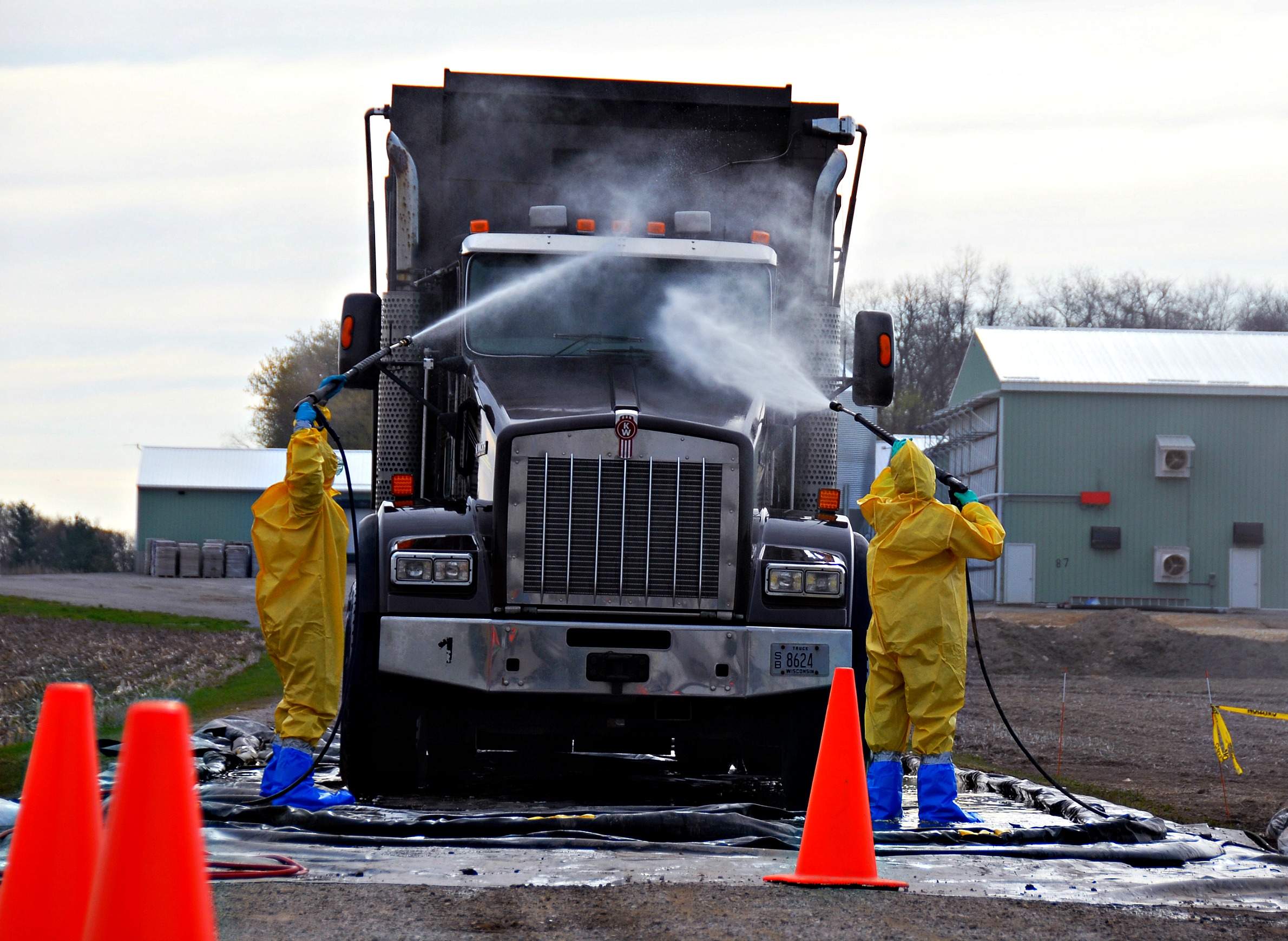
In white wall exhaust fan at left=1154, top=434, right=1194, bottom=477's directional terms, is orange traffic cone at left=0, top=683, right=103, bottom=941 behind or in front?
in front

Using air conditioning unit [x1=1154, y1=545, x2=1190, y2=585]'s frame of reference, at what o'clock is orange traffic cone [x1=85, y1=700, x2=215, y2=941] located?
The orange traffic cone is roughly at 12 o'clock from the air conditioning unit.

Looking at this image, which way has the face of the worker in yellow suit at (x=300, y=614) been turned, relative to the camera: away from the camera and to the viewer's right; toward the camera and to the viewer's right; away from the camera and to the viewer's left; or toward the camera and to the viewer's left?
away from the camera and to the viewer's right

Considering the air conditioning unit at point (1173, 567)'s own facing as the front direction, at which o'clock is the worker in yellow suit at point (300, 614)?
The worker in yellow suit is roughly at 12 o'clock from the air conditioning unit.

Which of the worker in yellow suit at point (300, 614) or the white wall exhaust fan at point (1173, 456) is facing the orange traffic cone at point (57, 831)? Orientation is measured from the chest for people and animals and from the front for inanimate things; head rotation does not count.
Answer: the white wall exhaust fan

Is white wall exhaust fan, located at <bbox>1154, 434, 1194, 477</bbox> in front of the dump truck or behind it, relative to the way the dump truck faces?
behind

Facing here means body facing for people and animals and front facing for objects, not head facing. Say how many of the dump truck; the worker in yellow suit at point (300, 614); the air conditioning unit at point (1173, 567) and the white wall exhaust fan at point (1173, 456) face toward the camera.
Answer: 3

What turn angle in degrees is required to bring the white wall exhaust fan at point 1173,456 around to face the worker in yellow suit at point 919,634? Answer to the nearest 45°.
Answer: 0° — it already faces them

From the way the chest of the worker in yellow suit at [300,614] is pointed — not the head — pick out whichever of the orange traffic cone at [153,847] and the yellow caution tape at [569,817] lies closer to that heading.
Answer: the yellow caution tape
